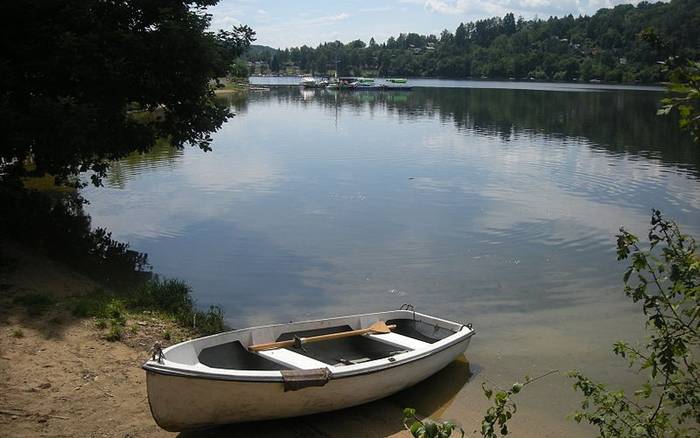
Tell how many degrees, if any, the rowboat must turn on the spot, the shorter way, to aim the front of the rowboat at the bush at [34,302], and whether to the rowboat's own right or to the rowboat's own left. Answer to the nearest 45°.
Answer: approximately 90° to the rowboat's own right

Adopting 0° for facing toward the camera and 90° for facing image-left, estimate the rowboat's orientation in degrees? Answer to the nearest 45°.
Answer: approximately 45°

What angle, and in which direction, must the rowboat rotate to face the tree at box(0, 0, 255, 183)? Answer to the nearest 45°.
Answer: approximately 90° to its right

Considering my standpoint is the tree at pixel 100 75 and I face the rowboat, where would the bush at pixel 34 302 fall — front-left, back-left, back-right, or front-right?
front-right

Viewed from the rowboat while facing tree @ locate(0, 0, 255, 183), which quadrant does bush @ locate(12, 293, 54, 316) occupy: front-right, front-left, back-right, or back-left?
front-left

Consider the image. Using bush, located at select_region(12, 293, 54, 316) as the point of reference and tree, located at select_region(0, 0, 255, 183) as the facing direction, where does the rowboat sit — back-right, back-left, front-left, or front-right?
back-right

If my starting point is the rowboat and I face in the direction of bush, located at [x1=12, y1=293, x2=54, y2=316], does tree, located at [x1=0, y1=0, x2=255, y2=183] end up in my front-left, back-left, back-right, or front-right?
front-right
